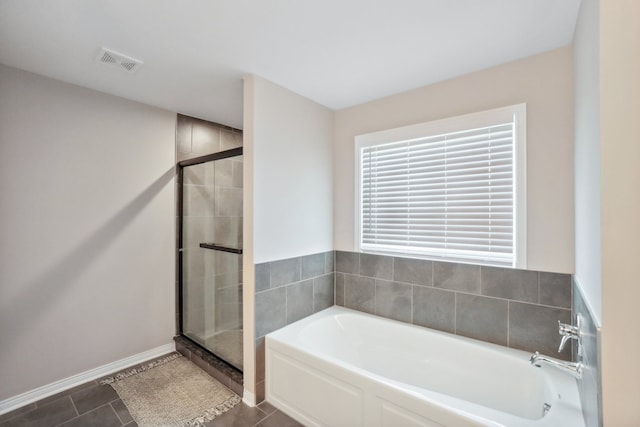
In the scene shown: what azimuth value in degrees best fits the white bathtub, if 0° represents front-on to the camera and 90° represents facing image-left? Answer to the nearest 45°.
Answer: approximately 45°

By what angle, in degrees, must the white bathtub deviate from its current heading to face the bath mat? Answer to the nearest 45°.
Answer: approximately 45° to its right
